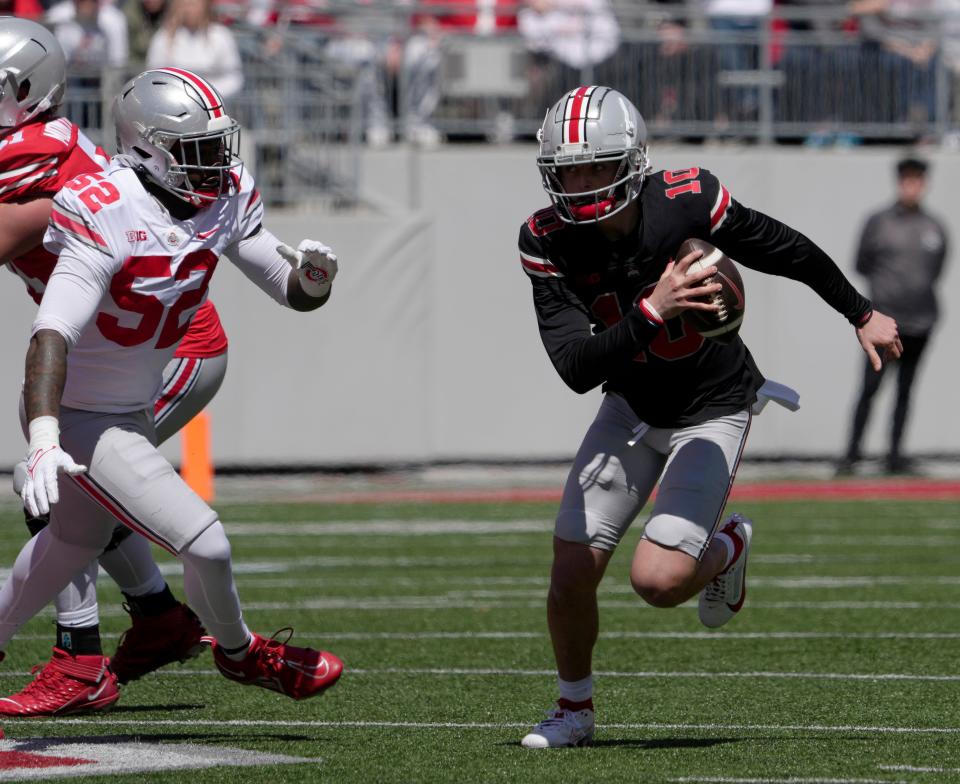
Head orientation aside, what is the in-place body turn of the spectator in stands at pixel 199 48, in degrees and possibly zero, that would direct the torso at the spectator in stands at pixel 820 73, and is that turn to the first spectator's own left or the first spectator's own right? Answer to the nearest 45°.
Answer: approximately 90° to the first spectator's own left

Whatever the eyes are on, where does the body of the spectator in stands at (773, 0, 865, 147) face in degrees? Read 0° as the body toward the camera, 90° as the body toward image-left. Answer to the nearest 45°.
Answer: approximately 0°

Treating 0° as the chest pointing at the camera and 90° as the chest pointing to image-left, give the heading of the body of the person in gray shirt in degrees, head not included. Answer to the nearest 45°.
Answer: approximately 0°

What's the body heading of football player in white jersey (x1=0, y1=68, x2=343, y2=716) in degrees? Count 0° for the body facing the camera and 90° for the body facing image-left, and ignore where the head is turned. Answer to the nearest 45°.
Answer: approximately 315°

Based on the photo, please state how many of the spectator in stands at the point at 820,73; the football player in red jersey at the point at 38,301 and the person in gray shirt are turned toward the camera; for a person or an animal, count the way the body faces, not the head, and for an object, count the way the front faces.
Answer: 2

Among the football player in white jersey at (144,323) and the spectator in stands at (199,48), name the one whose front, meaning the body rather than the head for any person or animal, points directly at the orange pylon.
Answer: the spectator in stands
